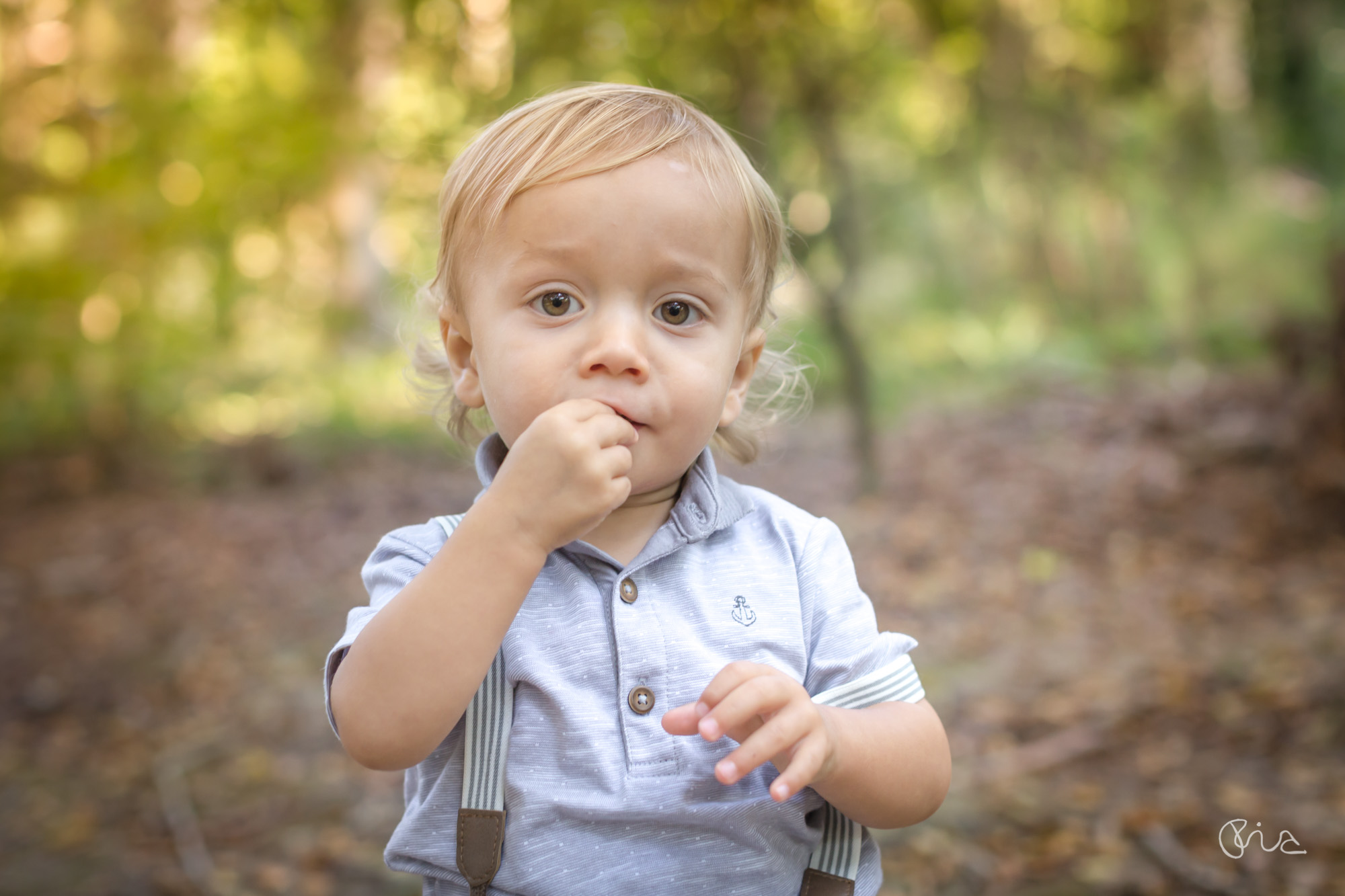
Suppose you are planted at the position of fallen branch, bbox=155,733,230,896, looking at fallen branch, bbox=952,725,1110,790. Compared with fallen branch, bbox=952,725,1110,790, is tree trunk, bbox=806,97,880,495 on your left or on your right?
left

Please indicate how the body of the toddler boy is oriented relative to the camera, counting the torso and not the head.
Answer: toward the camera

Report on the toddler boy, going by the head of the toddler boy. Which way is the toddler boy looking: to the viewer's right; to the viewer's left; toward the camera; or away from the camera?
toward the camera

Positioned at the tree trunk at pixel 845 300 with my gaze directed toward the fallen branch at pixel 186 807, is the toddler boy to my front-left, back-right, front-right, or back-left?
front-left

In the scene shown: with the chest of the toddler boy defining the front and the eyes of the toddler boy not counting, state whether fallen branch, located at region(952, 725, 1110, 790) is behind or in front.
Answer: behind

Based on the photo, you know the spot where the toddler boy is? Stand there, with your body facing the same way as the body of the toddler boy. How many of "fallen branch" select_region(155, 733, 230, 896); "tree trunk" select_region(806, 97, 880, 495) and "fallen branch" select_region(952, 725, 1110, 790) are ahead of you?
0

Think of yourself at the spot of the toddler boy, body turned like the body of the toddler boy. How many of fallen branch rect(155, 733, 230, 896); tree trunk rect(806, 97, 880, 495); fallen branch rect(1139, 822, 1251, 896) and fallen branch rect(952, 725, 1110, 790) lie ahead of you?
0

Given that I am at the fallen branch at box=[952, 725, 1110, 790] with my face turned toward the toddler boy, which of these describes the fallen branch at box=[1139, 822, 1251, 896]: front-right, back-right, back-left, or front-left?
front-left

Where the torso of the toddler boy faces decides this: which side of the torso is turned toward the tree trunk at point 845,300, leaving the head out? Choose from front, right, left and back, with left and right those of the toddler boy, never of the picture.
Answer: back

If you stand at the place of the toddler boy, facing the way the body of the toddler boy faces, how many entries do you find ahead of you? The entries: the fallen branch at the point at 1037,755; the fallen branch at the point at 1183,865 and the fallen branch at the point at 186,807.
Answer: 0

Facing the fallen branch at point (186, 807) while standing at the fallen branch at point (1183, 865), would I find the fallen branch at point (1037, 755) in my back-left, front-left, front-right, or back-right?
front-right

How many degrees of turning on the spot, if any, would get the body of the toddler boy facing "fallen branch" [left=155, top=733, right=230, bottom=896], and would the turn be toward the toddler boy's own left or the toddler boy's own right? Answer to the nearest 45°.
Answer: approximately 135° to the toddler boy's own right
